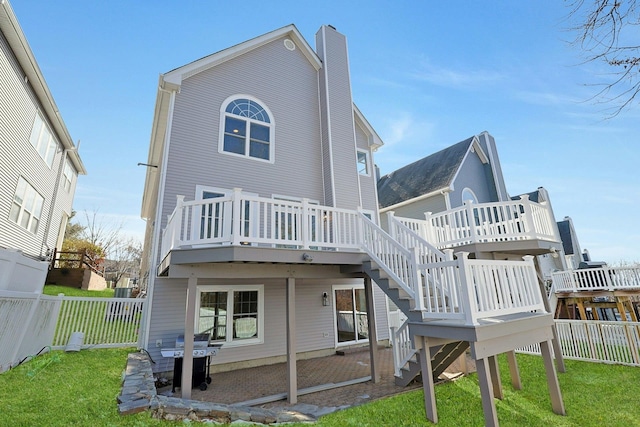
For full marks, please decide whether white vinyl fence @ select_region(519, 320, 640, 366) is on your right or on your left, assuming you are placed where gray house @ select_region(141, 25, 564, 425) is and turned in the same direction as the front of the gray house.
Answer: on your right

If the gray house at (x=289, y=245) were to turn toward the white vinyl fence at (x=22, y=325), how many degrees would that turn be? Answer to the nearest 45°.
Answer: approximately 135° to its left

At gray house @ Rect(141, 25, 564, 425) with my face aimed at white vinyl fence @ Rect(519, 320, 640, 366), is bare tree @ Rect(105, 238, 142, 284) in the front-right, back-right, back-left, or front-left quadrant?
back-left

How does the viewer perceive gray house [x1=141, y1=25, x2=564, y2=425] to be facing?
facing away from the viewer

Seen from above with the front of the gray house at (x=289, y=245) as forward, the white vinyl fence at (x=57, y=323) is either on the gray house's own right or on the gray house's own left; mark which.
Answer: on the gray house's own left

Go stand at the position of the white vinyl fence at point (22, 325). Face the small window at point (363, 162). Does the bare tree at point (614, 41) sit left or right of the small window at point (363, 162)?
right

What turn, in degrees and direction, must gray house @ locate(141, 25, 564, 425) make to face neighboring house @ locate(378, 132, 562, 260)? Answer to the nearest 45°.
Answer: approximately 45° to its right

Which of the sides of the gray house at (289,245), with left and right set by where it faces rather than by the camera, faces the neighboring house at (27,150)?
left

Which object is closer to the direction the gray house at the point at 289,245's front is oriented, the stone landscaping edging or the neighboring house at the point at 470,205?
the neighboring house

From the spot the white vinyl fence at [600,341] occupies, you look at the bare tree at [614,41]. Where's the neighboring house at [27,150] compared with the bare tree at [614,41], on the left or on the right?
right
